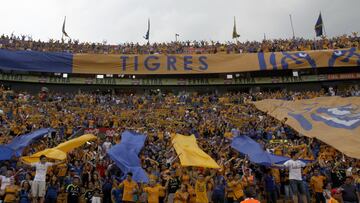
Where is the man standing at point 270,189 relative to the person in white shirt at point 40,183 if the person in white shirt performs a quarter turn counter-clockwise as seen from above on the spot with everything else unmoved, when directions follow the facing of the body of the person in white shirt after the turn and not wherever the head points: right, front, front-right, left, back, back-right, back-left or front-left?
front

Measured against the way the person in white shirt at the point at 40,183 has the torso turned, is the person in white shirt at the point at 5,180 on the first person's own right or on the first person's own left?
on the first person's own right

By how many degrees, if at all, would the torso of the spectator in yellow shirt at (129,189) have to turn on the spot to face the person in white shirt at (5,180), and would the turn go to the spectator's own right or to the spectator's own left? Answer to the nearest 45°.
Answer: approximately 90° to the spectator's own right

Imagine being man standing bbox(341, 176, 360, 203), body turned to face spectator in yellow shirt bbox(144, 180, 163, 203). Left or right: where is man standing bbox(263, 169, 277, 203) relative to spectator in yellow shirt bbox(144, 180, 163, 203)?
right

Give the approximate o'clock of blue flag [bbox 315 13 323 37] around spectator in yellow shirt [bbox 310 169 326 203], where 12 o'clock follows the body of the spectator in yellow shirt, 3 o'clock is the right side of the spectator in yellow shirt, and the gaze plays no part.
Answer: The blue flag is roughly at 6 o'clock from the spectator in yellow shirt.

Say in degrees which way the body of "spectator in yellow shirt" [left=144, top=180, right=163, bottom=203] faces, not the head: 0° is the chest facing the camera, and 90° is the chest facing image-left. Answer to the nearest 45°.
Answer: approximately 0°

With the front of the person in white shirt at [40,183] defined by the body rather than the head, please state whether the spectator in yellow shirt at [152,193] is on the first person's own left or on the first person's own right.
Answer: on the first person's own left

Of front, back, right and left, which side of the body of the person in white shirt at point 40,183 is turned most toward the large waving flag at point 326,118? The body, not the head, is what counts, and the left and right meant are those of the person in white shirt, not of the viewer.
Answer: left

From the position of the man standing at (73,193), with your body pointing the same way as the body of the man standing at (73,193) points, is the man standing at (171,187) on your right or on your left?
on your left
